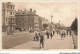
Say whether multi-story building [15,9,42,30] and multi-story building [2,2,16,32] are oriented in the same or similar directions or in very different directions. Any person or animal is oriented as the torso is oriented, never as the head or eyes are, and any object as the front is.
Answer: same or similar directions

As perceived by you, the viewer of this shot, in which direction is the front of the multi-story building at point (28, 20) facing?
facing the viewer and to the right of the viewer

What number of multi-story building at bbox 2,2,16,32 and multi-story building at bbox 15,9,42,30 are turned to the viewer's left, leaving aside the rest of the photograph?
0
